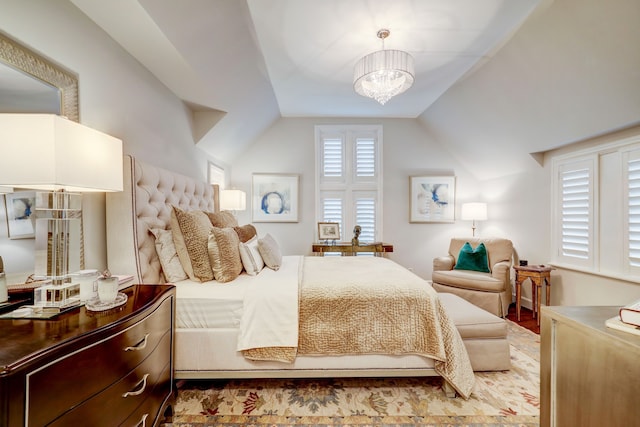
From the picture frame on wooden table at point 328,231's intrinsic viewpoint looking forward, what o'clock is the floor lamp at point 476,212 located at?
The floor lamp is roughly at 9 o'clock from the picture frame on wooden table.

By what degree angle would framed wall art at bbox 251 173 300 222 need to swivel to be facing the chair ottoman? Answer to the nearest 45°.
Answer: approximately 45° to its left

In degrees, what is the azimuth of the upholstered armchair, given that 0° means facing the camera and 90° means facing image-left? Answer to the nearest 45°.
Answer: approximately 45°

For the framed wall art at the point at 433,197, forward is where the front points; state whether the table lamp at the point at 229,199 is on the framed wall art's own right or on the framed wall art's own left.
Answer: on the framed wall art's own right

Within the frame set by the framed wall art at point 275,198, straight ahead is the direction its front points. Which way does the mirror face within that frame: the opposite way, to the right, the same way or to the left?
to the left

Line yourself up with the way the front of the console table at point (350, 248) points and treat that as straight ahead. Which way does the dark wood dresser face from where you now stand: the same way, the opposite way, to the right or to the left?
to the left

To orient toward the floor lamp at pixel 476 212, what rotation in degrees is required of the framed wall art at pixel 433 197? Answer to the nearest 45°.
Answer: approximately 90° to its left
